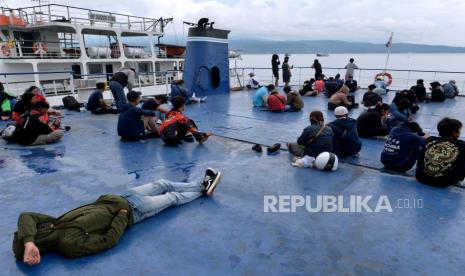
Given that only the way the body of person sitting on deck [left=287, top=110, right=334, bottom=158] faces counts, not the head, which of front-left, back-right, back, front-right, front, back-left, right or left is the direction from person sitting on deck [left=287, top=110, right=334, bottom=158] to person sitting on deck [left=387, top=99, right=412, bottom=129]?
right

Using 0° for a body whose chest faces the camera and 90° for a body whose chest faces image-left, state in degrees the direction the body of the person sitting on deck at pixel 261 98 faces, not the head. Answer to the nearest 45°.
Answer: approximately 225°

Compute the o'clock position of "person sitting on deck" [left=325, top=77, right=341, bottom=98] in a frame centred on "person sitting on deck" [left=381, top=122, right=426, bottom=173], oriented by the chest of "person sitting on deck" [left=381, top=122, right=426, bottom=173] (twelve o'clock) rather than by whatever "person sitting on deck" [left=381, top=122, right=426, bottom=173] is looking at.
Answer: "person sitting on deck" [left=325, top=77, right=341, bottom=98] is roughly at 10 o'clock from "person sitting on deck" [left=381, top=122, right=426, bottom=173].

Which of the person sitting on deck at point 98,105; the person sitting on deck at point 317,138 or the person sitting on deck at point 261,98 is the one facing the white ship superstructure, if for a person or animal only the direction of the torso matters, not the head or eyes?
the person sitting on deck at point 317,138

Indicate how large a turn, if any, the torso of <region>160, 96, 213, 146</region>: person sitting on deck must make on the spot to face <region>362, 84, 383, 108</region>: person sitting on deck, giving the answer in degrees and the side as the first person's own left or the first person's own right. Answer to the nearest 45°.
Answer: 0° — they already face them

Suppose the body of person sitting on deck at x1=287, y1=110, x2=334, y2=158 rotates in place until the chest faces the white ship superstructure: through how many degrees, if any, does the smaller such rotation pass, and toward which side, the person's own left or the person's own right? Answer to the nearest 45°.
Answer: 0° — they already face it

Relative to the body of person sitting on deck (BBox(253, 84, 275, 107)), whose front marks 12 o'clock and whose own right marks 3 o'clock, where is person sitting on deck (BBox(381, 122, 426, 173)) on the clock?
person sitting on deck (BBox(381, 122, 426, 173)) is roughly at 4 o'clock from person sitting on deck (BBox(253, 84, 275, 107)).
